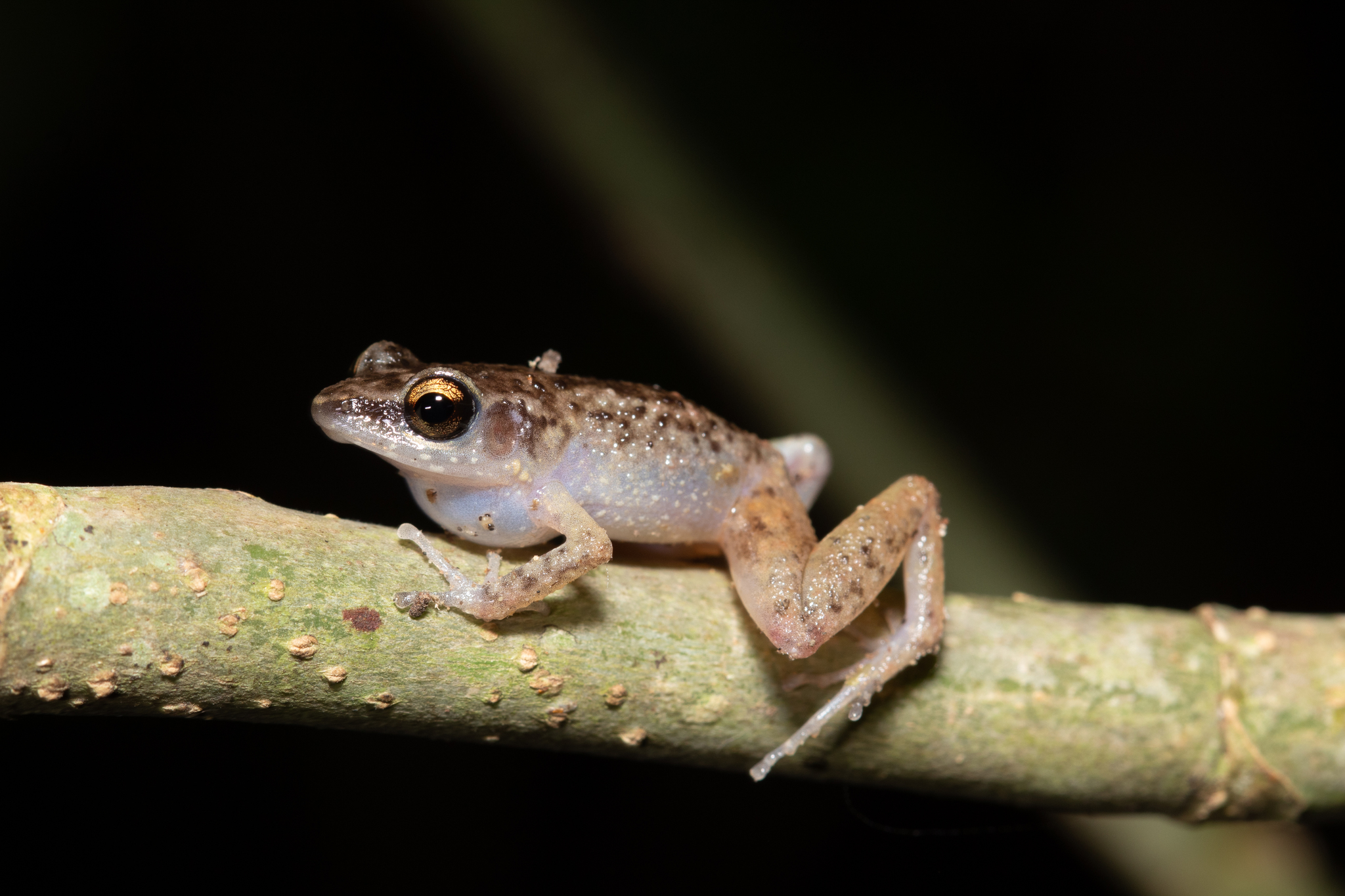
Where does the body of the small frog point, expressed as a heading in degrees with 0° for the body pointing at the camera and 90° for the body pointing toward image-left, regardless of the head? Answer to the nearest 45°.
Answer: approximately 90°
